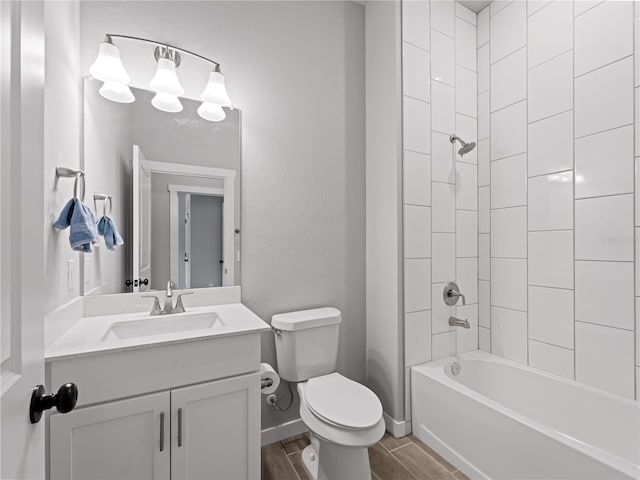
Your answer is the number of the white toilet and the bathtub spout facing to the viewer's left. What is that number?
0

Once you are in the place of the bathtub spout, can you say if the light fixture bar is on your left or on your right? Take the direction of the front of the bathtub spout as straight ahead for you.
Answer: on your right

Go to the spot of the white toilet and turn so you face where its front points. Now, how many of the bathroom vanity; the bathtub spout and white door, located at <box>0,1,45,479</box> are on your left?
1

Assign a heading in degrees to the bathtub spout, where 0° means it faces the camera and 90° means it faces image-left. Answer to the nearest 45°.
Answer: approximately 315°

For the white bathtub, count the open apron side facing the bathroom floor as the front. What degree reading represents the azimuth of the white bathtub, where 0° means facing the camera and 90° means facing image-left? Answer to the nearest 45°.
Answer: approximately 45°

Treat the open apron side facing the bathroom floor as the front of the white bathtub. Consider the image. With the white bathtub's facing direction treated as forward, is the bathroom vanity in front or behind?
in front
